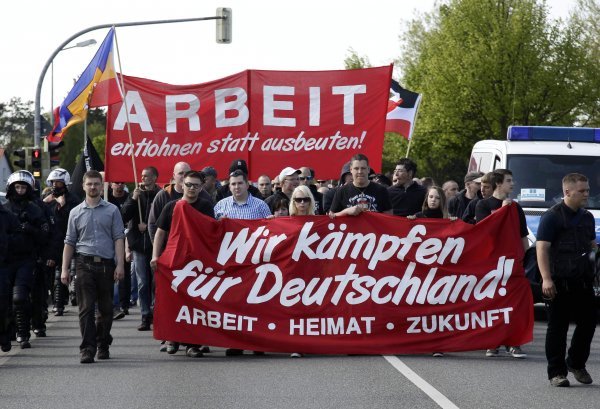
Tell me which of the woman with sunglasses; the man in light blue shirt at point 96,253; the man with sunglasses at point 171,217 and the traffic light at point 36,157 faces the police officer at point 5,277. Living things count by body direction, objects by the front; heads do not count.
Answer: the traffic light

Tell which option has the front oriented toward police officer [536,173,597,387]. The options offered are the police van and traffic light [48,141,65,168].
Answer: the police van

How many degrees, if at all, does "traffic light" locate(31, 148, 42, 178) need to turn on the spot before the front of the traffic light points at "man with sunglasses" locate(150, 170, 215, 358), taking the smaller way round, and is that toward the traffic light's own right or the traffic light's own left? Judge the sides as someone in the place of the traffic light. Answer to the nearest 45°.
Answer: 0° — it already faces them

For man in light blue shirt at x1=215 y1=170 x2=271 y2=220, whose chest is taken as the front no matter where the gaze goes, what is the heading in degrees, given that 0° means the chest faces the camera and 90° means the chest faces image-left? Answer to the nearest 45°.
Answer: approximately 0°

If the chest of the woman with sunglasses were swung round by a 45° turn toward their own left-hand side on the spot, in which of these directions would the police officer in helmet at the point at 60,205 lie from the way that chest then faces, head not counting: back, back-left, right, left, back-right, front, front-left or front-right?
back

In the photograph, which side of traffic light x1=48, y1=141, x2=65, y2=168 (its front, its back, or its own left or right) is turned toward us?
back

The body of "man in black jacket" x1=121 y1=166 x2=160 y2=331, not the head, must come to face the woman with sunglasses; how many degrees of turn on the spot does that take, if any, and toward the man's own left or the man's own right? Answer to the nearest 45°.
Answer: approximately 45° to the man's own left

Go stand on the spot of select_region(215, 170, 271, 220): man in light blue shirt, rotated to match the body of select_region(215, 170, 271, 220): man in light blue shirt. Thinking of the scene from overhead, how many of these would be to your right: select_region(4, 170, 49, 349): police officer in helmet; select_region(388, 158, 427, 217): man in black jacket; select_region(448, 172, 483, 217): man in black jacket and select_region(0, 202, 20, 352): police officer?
2

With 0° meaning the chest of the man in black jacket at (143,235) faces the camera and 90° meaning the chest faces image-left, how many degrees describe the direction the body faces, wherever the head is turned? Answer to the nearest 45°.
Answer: approximately 0°

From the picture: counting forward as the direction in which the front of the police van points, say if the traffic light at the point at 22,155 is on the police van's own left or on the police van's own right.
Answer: on the police van's own right
